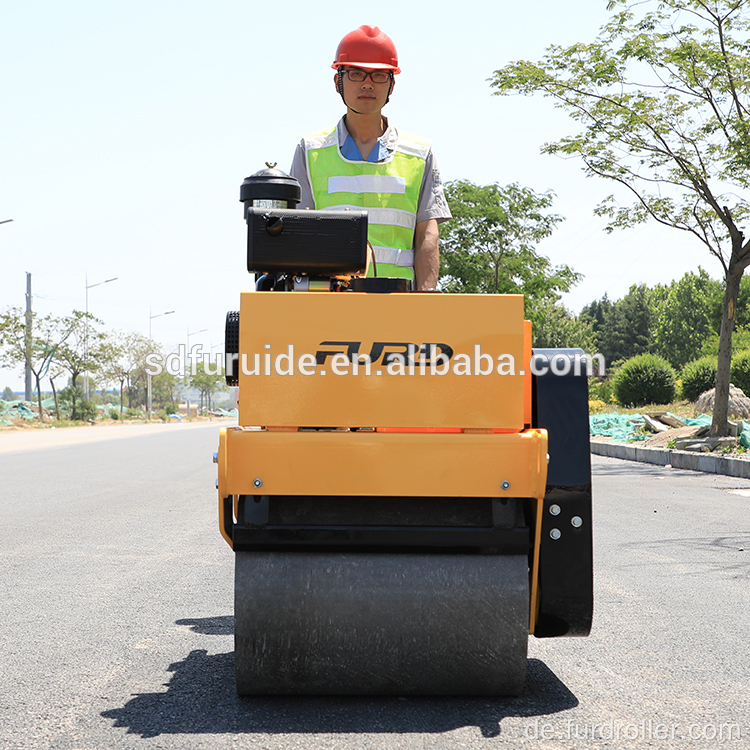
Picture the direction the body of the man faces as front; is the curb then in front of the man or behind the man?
behind

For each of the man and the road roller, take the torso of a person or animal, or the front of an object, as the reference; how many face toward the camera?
2

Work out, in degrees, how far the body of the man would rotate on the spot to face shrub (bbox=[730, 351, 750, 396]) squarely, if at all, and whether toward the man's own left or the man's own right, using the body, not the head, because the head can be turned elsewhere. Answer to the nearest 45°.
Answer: approximately 135° to the man's own left

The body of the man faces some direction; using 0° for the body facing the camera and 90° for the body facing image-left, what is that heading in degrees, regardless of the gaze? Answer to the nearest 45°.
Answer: approximately 0°

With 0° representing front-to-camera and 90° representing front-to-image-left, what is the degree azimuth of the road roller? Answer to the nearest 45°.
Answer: approximately 0°
